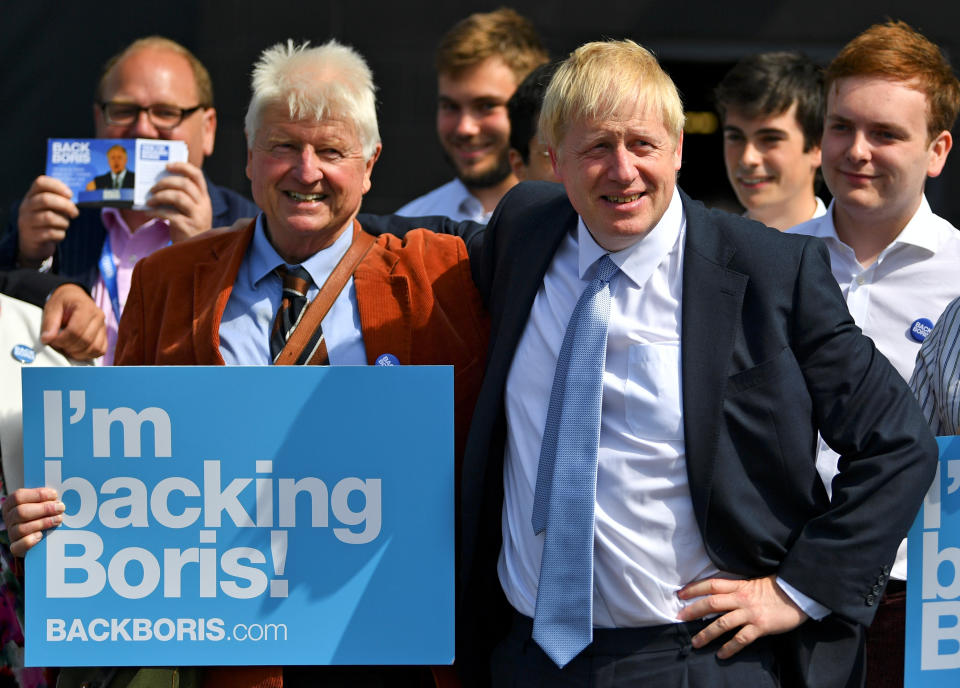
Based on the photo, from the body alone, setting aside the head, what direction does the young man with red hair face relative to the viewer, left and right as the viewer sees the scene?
facing the viewer and to the left of the viewer

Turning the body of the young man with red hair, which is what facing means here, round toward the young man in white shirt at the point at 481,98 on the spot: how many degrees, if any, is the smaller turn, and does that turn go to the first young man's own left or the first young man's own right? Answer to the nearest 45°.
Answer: approximately 90° to the first young man's own right

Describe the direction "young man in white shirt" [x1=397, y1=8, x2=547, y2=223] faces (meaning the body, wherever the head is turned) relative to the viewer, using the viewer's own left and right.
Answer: facing the viewer

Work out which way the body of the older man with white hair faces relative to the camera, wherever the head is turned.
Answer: toward the camera

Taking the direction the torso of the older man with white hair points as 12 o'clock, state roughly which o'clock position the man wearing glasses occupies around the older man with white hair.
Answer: The man wearing glasses is roughly at 5 o'clock from the older man with white hair.

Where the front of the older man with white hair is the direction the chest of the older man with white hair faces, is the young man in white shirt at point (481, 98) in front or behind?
behind

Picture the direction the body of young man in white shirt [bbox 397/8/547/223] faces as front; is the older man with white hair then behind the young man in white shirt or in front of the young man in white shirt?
in front

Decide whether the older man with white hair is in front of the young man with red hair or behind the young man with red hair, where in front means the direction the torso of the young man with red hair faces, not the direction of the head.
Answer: in front

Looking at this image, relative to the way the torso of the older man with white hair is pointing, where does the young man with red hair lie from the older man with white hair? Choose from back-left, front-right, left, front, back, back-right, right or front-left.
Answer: left

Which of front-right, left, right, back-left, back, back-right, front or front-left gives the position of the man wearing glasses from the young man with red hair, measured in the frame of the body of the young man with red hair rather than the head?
front-right

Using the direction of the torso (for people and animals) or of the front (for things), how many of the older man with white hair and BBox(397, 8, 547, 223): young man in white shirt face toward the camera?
2

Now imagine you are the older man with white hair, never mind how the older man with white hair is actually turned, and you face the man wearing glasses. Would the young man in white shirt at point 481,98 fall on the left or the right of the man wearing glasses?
right

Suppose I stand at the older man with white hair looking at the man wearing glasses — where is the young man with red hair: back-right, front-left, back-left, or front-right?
back-right

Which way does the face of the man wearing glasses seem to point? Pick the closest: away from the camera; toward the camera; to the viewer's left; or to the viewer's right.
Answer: toward the camera

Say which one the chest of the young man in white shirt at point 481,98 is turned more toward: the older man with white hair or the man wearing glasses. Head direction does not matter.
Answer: the older man with white hair
